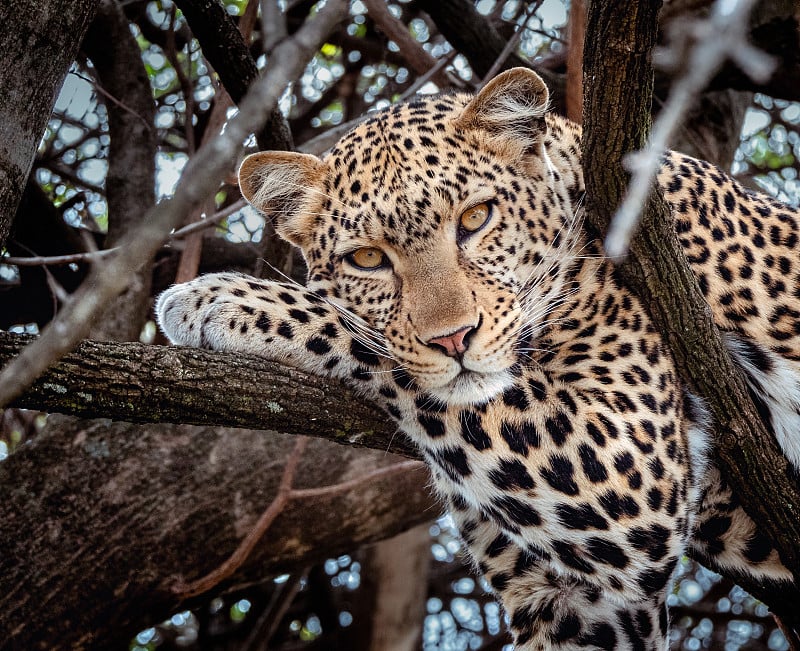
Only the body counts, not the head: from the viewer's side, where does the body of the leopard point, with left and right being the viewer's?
facing the viewer and to the left of the viewer
